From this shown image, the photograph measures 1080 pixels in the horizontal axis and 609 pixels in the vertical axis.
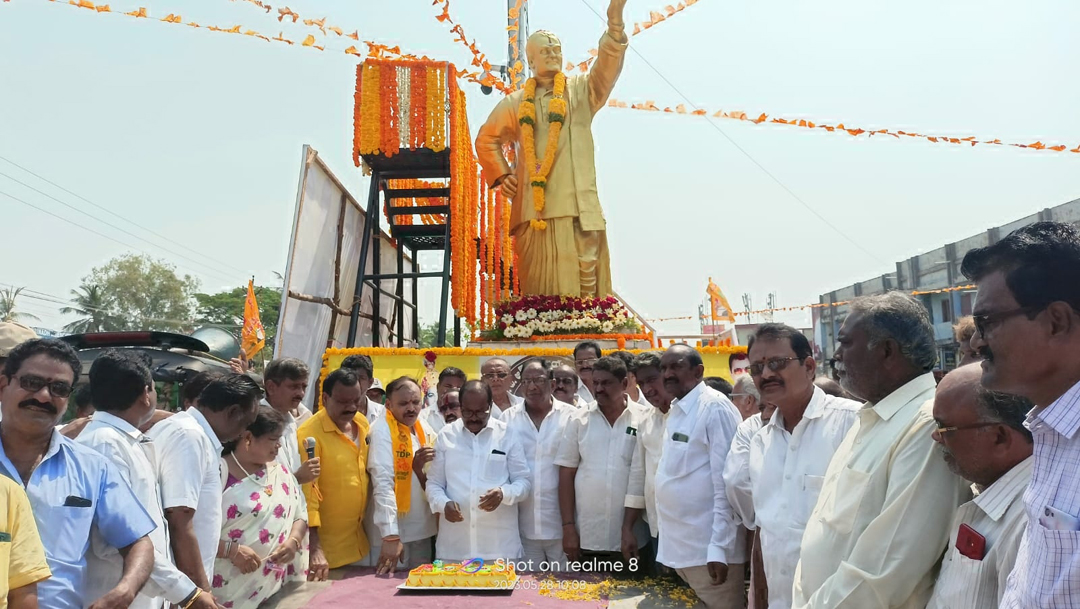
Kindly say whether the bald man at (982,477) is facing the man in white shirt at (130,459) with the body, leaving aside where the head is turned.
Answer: yes

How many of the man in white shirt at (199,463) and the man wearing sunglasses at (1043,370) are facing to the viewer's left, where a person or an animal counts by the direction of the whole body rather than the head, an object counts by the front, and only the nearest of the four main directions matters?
1

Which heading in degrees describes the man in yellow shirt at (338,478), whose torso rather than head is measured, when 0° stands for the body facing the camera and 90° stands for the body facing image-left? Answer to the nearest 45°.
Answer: approximately 315°

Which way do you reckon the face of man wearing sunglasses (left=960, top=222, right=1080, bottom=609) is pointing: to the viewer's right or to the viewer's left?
to the viewer's left

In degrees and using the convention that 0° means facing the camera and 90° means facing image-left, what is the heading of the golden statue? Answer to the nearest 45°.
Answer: approximately 0°

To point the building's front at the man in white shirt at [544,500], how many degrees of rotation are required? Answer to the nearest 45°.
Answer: approximately 45° to its left

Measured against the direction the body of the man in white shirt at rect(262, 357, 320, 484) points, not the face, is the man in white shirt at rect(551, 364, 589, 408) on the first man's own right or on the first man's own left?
on the first man's own left

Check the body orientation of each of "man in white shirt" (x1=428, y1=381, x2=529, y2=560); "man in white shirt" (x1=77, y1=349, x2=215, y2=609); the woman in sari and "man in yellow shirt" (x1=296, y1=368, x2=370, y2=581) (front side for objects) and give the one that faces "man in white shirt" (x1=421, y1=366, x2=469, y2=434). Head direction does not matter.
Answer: "man in white shirt" (x1=77, y1=349, x2=215, y2=609)

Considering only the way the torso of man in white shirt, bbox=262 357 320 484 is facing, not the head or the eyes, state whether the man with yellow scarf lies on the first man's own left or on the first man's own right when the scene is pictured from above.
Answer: on the first man's own left
